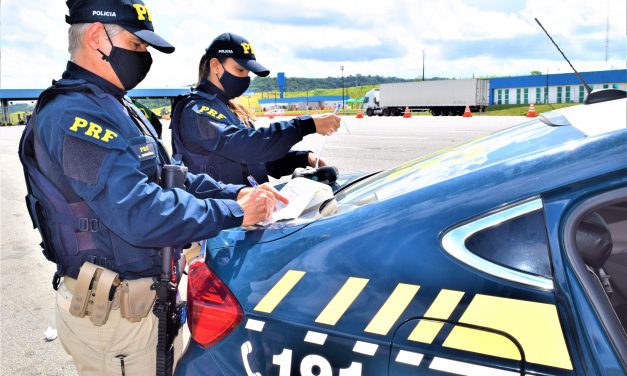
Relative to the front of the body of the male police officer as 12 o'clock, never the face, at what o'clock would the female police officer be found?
The female police officer is roughly at 10 o'clock from the male police officer.

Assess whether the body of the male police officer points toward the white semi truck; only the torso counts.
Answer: no

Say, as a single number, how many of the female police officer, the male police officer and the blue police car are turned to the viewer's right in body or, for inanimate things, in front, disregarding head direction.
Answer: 3

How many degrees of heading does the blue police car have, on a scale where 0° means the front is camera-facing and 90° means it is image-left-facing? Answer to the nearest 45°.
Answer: approximately 270°

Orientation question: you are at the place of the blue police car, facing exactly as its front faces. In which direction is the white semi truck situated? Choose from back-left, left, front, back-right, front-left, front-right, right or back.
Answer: left

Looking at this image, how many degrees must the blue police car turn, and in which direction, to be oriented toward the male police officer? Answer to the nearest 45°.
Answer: approximately 180°

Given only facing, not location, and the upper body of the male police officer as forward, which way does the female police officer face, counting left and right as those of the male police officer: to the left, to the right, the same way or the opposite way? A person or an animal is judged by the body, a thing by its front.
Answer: the same way

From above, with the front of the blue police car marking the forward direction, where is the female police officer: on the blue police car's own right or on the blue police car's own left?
on the blue police car's own left

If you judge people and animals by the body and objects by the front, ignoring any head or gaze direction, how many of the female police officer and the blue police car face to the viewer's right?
2

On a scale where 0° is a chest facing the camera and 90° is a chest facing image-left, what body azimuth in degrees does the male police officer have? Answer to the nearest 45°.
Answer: approximately 270°

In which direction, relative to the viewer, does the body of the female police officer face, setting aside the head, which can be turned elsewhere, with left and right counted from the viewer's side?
facing to the right of the viewer

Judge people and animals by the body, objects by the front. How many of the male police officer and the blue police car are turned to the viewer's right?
2
